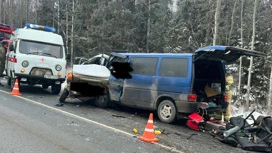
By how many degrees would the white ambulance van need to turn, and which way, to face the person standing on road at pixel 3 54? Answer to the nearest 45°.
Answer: approximately 135° to its right

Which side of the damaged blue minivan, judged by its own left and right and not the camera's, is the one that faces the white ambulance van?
front

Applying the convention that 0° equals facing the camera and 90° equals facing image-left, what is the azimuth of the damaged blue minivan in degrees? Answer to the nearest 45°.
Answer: approximately 135°

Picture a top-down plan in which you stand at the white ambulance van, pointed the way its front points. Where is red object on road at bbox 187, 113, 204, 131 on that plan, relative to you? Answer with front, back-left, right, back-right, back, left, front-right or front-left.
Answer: front-left

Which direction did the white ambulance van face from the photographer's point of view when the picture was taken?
facing the viewer

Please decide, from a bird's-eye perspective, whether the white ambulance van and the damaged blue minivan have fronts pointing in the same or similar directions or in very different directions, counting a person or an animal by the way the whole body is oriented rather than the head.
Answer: very different directions

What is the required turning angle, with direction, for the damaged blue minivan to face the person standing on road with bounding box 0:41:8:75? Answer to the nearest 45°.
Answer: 0° — it already faces them

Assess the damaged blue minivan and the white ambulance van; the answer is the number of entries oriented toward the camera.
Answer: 1
